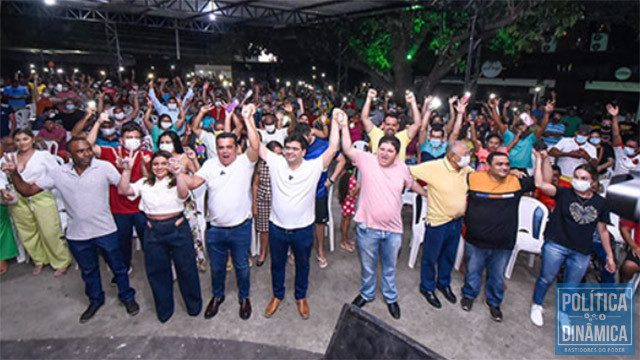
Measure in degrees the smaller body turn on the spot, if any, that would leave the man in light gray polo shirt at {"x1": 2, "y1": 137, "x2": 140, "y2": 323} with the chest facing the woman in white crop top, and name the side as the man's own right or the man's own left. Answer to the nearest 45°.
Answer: approximately 45° to the man's own left

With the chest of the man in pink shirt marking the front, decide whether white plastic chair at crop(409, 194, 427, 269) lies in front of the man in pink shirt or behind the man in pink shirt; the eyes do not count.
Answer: behind

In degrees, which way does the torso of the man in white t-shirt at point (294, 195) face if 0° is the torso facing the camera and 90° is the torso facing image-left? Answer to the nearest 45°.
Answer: approximately 0°

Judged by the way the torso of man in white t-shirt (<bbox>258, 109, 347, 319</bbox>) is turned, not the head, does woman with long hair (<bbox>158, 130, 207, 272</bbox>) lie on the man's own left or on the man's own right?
on the man's own right

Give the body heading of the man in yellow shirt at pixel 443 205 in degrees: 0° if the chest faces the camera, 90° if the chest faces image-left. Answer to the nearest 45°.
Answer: approximately 315°

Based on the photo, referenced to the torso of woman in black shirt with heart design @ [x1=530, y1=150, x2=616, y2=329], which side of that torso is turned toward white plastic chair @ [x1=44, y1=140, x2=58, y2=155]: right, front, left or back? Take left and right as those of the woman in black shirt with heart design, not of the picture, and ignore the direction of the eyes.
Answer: right

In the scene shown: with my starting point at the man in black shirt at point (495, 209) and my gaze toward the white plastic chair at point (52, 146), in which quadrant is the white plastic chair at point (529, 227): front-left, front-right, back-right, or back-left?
back-right
